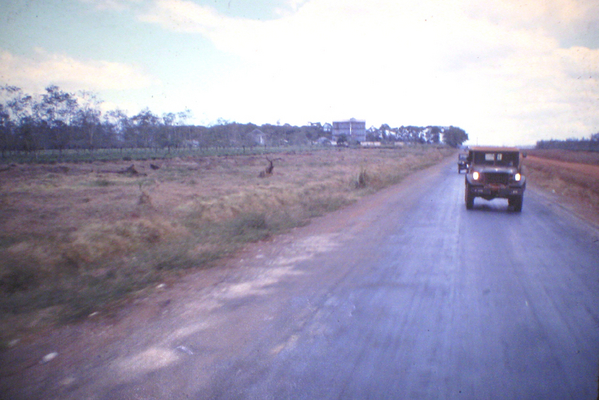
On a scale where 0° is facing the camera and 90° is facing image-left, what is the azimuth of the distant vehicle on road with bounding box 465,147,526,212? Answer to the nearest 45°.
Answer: approximately 0°
